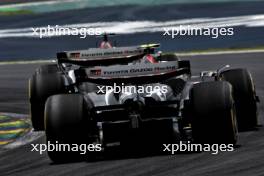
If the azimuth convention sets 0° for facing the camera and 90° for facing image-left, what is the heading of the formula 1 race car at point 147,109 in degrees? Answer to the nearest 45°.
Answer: approximately 180°
